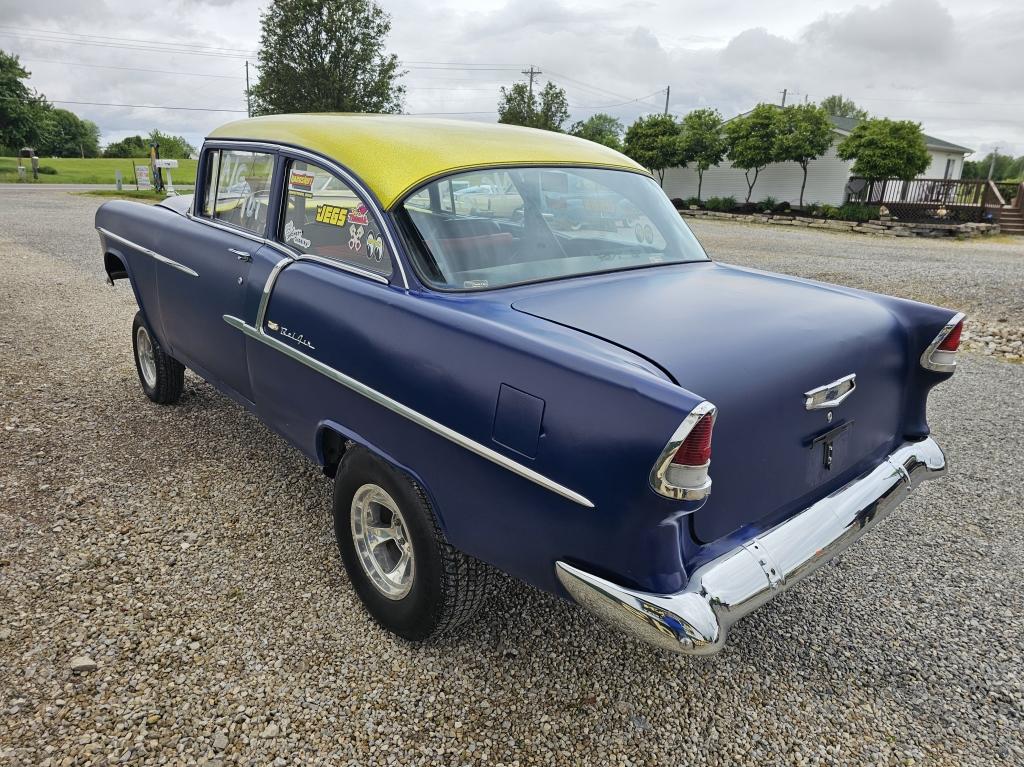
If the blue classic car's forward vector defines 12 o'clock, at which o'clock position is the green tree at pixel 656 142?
The green tree is roughly at 2 o'clock from the blue classic car.

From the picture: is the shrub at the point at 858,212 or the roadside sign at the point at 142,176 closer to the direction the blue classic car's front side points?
the roadside sign

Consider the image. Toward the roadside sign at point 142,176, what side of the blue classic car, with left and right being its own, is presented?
front

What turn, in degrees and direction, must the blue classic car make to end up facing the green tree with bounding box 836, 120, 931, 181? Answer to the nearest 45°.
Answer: approximately 90° to its right

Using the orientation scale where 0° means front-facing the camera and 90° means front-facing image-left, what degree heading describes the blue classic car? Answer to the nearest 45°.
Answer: approximately 135°

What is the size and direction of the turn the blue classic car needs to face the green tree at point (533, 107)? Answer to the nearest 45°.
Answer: approximately 45° to its right

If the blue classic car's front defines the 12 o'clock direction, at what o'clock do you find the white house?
The white house is roughly at 2 o'clock from the blue classic car.

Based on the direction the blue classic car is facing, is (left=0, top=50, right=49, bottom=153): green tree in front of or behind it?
in front

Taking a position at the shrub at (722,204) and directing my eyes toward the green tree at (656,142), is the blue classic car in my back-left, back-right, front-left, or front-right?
back-left

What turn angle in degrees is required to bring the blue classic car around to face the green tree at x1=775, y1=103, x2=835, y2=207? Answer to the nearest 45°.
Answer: approximately 45° to its right

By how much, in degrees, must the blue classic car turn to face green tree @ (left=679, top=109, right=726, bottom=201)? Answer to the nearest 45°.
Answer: approximately 45° to its right

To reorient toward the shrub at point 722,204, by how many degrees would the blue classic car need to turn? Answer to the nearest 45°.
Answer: approximately 45° to its right

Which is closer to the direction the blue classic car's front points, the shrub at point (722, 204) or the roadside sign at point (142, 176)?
the roadside sign
